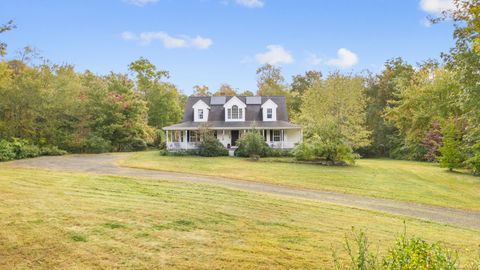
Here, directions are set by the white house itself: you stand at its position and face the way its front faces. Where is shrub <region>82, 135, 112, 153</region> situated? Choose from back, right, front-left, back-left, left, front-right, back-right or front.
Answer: right

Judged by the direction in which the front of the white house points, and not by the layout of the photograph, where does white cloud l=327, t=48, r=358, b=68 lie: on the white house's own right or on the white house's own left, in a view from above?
on the white house's own left

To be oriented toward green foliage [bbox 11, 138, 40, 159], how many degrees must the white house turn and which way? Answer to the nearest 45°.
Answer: approximately 45° to its right

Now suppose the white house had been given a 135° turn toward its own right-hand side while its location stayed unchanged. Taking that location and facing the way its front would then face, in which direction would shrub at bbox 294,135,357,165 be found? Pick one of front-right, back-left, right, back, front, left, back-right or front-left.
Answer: back

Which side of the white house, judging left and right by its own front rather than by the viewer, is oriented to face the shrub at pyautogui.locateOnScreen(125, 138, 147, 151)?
right

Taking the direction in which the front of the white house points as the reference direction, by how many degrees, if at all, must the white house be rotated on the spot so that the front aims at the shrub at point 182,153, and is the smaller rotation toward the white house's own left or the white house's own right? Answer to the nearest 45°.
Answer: approximately 45° to the white house's own right

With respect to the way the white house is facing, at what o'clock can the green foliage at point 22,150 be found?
The green foliage is roughly at 2 o'clock from the white house.

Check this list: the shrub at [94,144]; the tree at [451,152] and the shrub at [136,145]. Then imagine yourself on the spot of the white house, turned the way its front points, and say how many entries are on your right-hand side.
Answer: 2

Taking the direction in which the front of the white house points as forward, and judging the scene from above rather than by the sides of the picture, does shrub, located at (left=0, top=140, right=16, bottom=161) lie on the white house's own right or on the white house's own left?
on the white house's own right

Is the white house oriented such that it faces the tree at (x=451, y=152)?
no

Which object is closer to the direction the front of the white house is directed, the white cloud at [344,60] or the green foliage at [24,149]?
the green foliage

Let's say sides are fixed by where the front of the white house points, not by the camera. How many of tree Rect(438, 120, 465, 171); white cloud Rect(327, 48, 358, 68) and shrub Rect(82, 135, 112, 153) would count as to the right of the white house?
1

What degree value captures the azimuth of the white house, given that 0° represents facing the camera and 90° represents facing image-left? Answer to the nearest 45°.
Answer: approximately 0°

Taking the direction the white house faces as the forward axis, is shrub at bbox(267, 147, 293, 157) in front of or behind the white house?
in front
